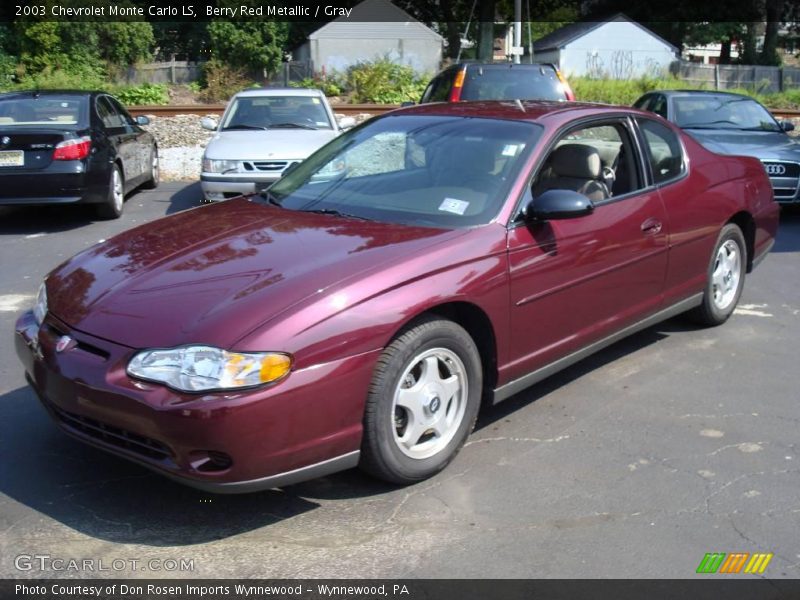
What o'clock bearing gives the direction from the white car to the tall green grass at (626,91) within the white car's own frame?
The tall green grass is roughly at 7 o'clock from the white car.

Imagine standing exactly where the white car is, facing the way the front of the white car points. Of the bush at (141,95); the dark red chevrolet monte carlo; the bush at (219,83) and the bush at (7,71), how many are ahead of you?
1

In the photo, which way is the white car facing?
toward the camera

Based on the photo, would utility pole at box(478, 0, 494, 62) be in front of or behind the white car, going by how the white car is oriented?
behind

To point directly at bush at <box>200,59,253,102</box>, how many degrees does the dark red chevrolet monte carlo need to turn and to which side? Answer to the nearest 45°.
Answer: approximately 135° to its right

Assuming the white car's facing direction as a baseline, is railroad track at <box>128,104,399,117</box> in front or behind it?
behind

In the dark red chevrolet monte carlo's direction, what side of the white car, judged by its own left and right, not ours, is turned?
front

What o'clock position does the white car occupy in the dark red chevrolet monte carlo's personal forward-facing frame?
The white car is roughly at 4 o'clock from the dark red chevrolet monte carlo.

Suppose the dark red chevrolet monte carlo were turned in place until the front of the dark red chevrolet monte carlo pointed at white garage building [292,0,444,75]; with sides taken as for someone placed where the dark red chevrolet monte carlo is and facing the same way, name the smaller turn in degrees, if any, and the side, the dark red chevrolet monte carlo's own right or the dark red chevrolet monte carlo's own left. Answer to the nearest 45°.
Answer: approximately 135° to the dark red chevrolet monte carlo's own right

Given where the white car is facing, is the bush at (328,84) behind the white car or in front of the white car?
behind

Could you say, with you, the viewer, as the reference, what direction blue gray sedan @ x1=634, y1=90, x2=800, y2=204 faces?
facing the viewer and to the right of the viewer
